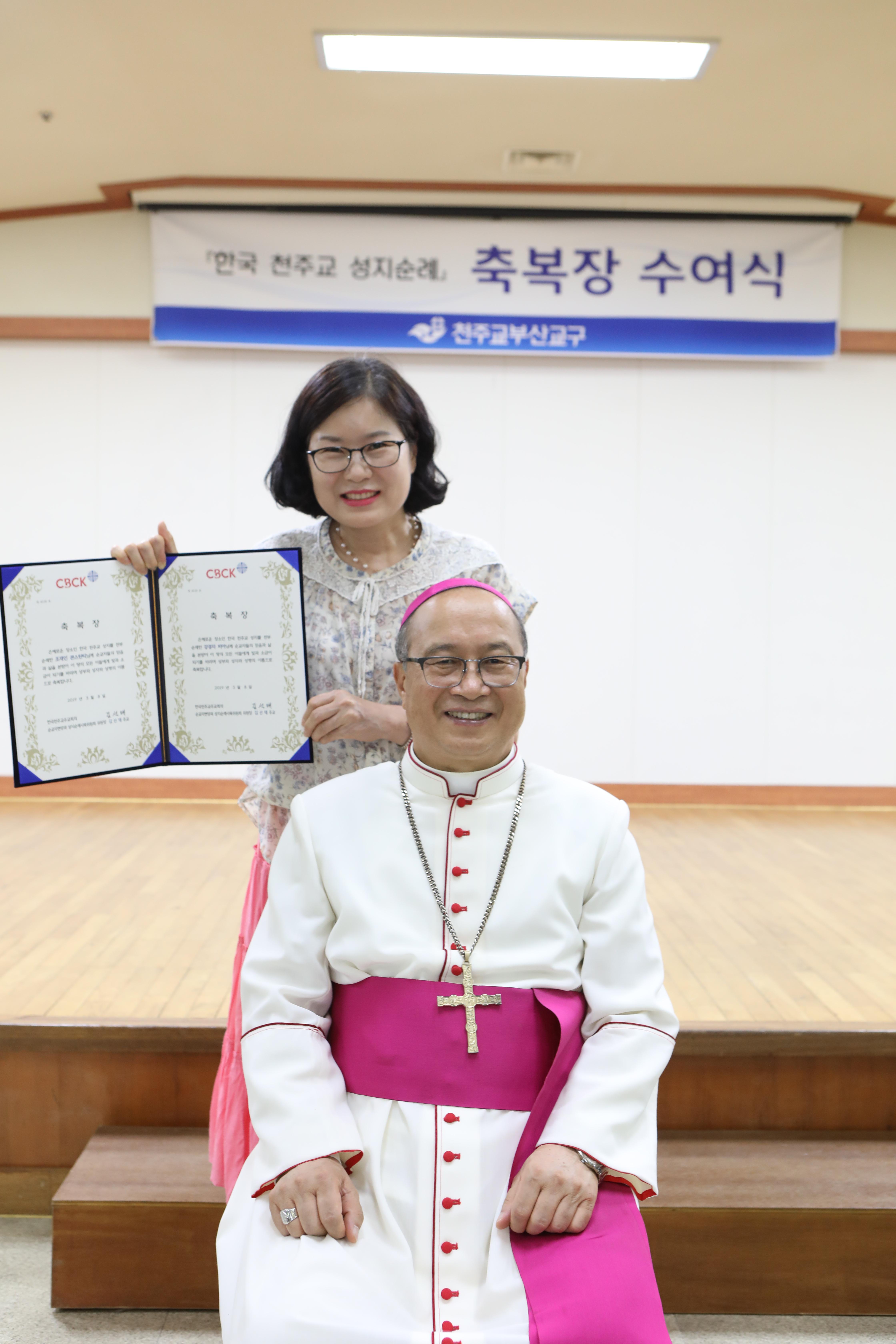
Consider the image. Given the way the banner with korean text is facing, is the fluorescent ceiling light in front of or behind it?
in front

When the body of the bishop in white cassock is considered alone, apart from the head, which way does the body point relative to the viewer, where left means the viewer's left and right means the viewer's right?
facing the viewer

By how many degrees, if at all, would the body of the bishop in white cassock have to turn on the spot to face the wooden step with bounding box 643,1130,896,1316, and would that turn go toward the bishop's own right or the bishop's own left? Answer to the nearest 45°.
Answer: approximately 135° to the bishop's own left

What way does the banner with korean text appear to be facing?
toward the camera

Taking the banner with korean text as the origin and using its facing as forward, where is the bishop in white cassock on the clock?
The bishop in white cassock is roughly at 12 o'clock from the banner with korean text.

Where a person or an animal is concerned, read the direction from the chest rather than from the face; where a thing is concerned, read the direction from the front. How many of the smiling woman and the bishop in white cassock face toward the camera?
2

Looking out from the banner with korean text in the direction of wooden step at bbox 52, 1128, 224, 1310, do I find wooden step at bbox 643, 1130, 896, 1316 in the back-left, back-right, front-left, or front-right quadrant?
front-left

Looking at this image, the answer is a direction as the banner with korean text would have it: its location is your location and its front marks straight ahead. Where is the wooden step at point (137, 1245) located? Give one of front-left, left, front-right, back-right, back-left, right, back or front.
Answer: front

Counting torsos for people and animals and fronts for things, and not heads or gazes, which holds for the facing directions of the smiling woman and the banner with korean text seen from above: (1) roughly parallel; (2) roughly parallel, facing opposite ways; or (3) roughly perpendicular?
roughly parallel
